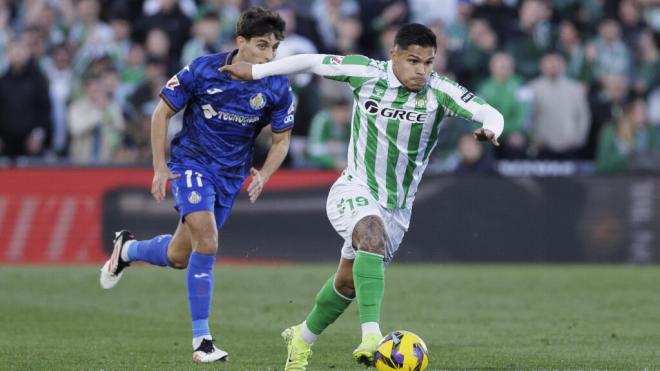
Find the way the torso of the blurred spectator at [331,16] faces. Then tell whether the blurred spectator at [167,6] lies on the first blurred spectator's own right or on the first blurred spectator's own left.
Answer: on the first blurred spectator's own right

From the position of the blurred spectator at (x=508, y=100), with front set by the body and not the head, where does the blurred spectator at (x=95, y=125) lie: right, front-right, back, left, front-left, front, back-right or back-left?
right

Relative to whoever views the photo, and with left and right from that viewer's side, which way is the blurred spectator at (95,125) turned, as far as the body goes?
facing the viewer

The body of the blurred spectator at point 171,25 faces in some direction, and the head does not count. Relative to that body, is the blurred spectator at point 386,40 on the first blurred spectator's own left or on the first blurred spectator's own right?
on the first blurred spectator's own left

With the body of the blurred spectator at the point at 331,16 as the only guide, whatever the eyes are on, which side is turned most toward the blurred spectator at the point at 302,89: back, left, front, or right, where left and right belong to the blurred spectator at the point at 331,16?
front

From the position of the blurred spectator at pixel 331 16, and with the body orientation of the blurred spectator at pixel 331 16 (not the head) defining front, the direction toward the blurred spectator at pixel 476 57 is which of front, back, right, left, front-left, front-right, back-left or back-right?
left

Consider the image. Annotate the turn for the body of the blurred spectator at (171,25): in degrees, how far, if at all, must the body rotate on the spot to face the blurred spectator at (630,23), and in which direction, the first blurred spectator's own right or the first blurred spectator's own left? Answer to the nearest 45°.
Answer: approximately 90° to the first blurred spectator's own left

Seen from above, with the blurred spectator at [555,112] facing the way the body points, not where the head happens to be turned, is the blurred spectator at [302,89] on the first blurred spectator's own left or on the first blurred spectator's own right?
on the first blurred spectator's own right

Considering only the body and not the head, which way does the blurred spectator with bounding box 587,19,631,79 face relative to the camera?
toward the camera

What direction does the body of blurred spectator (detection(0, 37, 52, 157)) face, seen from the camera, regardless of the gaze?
toward the camera

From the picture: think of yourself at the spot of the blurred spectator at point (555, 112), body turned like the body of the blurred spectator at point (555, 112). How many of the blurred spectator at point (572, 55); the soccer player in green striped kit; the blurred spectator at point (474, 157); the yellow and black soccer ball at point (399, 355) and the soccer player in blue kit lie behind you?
1
